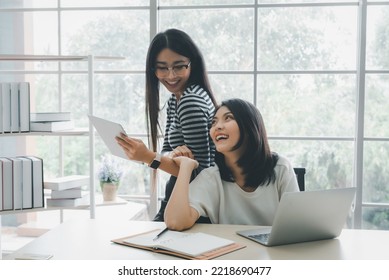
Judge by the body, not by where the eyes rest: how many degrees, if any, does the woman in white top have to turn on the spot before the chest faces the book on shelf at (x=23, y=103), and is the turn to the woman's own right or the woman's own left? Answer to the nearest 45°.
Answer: approximately 135° to the woman's own right

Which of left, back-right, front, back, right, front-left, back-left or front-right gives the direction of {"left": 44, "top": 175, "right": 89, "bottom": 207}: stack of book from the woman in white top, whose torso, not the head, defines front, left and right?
back-right

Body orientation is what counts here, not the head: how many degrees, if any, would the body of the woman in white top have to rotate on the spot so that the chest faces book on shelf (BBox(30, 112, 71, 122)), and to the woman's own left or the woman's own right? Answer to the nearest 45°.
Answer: approximately 135° to the woman's own right

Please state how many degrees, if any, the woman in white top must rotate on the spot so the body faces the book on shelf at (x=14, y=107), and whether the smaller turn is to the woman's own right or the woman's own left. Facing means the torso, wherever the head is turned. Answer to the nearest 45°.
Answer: approximately 135° to the woman's own right

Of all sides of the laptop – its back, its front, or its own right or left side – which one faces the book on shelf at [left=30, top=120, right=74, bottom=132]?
front

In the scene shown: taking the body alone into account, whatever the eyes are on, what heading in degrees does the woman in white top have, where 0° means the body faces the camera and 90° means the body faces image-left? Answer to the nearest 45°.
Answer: approximately 0°

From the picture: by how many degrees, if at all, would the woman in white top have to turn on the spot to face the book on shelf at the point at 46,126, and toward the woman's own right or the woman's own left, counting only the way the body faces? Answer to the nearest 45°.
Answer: approximately 135° to the woman's own right

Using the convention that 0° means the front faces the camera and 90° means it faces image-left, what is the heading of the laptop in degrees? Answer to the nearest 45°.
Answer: approximately 135°

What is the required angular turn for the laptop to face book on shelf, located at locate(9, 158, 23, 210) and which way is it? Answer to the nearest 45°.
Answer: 0° — it already faces it

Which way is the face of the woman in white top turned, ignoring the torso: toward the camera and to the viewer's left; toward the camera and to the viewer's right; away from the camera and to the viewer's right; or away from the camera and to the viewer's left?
toward the camera and to the viewer's left

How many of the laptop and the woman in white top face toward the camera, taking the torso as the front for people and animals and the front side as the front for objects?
1
